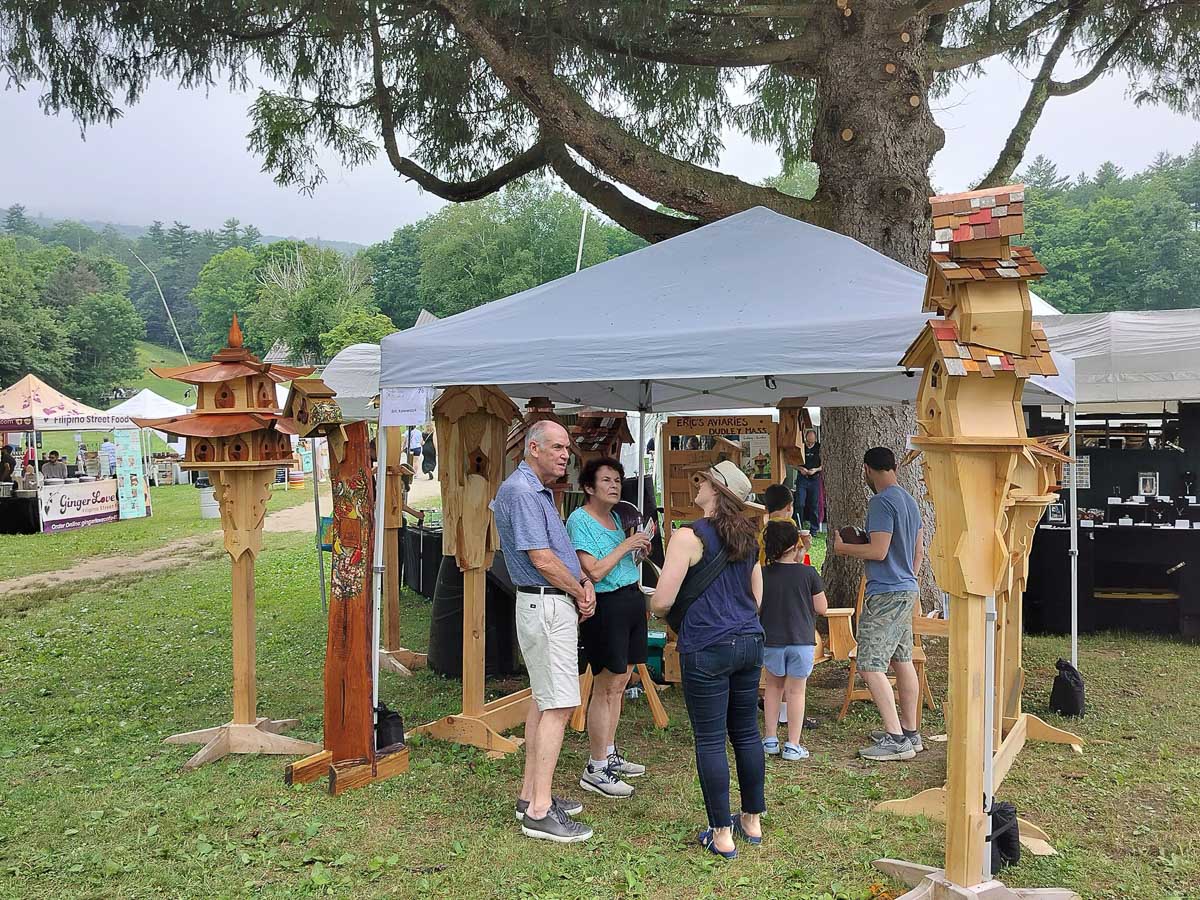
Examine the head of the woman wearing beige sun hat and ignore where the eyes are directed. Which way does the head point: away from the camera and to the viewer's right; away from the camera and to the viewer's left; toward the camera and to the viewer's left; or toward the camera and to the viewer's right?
away from the camera and to the viewer's left

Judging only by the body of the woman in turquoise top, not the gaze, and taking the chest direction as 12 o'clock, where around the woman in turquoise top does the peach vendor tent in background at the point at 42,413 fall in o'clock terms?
The peach vendor tent in background is roughly at 6 o'clock from the woman in turquoise top.

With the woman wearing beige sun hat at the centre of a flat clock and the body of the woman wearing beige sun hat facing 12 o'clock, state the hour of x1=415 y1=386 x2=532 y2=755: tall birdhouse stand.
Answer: The tall birdhouse stand is roughly at 12 o'clock from the woman wearing beige sun hat.

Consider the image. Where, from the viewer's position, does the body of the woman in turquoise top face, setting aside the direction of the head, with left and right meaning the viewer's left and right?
facing the viewer and to the right of the viewer

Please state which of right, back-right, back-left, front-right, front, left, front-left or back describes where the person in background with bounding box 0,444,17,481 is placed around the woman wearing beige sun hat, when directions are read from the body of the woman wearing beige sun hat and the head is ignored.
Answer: front

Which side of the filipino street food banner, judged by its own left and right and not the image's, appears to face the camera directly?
front

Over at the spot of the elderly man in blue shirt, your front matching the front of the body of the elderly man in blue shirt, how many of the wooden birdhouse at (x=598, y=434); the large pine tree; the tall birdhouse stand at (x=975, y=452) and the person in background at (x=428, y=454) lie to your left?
3

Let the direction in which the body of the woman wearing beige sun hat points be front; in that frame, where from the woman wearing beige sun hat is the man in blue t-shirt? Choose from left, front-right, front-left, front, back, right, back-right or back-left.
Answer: right

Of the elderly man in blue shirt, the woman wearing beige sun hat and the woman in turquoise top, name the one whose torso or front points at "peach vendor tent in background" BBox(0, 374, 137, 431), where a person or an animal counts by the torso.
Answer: the woman wearing beige sun hat

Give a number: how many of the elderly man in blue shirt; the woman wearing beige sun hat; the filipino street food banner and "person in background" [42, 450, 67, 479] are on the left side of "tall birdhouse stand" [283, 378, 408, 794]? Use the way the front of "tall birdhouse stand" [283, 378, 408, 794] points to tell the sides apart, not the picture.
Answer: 2

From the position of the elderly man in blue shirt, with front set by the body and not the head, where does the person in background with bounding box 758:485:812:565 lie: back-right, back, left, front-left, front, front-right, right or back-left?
front-left

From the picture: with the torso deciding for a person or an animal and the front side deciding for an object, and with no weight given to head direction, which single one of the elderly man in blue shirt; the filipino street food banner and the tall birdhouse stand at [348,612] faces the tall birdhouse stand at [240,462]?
the filipino street food banner

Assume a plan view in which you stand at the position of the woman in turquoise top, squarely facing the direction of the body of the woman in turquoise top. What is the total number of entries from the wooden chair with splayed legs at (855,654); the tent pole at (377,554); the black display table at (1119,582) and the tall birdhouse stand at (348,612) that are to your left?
2

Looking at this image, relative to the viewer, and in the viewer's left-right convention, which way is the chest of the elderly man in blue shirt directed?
facing to the right of the viewer

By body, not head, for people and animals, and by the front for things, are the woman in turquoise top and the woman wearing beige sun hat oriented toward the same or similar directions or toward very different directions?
very different directions

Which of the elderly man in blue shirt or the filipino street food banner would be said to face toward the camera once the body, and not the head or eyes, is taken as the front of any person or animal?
the filipino street food banner

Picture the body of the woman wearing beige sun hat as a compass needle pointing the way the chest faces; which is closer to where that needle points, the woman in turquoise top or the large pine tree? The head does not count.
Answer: the woman in turquoise top

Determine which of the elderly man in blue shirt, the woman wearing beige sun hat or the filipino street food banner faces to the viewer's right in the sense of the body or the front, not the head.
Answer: the elderly man in blue shirt

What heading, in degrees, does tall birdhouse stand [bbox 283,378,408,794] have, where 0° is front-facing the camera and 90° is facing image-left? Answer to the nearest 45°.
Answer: approximately 45°

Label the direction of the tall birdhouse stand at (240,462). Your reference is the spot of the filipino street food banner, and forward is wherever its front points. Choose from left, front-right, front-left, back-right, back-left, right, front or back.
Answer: front

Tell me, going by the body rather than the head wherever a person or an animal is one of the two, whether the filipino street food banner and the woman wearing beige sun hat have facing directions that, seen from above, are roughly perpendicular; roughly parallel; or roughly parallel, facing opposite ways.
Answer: roughly parallel, facing opposite ways
